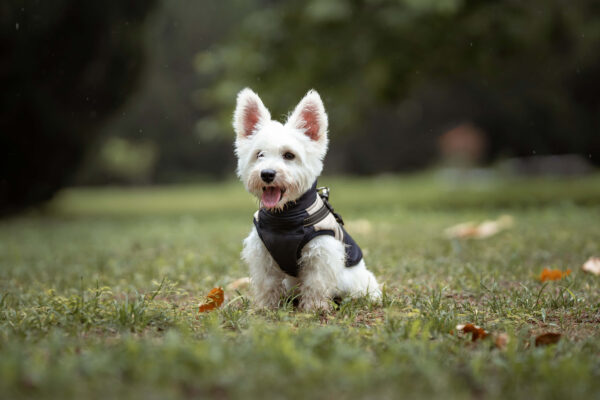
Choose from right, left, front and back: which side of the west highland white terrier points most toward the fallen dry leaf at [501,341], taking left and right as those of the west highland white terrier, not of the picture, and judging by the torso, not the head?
left

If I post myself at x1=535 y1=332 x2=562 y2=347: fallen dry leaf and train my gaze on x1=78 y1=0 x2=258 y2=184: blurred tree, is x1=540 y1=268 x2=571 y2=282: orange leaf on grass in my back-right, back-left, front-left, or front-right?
front-right

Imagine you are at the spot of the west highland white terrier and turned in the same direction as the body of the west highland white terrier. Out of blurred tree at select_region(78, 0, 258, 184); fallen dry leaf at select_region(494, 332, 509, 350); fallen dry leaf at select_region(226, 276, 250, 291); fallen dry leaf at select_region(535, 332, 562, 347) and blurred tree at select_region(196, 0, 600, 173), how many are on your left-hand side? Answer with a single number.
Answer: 2

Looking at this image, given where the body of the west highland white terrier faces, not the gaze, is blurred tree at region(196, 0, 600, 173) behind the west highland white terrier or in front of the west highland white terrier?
behind

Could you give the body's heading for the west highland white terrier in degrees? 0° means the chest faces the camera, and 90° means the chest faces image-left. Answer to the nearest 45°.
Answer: approximately 45°

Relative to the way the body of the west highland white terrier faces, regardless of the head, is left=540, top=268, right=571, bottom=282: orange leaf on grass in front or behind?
behind

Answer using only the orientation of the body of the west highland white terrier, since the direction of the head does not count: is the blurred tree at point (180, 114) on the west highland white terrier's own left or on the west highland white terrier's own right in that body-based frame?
on the west highland white terrier's own right

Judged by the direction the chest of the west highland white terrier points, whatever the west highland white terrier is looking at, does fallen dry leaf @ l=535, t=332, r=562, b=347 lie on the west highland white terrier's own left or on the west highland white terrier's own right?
on the west highland white terrier's own left

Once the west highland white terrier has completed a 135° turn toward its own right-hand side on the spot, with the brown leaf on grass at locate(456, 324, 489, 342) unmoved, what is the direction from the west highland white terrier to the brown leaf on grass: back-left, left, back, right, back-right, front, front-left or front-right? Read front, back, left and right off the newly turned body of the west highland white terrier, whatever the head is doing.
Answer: back-right

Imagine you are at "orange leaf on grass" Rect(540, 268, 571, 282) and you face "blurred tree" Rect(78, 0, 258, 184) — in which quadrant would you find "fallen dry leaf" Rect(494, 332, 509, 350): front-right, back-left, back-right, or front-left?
back-left

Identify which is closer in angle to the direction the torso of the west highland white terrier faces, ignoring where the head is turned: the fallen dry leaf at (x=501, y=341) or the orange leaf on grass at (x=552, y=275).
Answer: the fallen dry leaf
